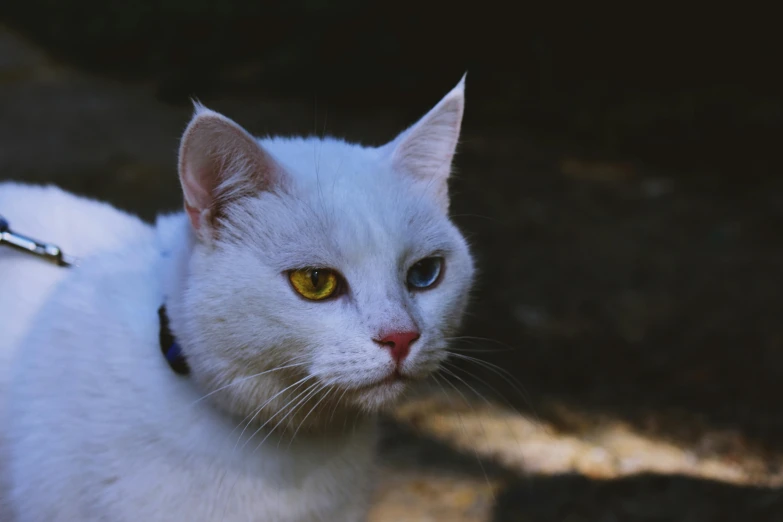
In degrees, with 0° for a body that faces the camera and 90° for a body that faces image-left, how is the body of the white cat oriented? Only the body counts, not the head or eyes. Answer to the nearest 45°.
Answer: approximately 315°
